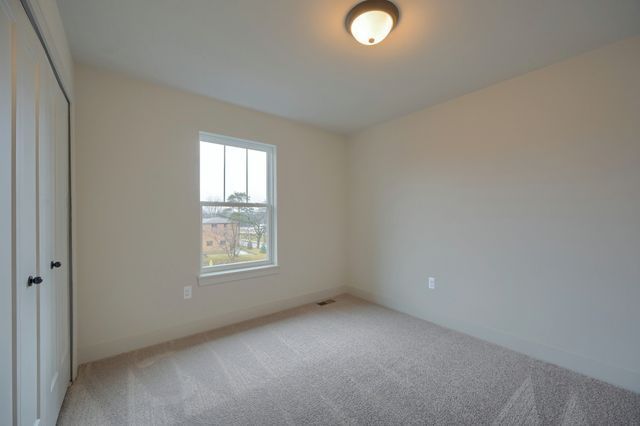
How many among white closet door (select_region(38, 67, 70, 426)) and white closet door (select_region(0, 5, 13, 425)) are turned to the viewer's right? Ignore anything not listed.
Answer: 2

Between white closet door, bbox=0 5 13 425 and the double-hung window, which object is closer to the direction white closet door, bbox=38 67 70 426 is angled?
the double-hung window

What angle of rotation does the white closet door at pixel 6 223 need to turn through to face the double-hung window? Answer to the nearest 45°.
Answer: approximately 45° to its left

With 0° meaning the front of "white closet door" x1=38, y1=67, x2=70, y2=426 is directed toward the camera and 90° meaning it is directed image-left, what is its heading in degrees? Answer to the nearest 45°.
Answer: approximately 270°

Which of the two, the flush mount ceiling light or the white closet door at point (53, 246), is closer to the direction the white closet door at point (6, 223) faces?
the flush mount ceiling light

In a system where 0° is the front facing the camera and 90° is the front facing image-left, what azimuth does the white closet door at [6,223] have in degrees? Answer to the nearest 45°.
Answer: approximately 270°

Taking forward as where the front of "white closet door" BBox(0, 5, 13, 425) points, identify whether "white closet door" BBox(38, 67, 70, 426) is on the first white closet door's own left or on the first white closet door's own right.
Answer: on the first white closet door's own left

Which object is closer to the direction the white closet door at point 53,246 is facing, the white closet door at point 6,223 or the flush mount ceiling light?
the flush mount ceiling light

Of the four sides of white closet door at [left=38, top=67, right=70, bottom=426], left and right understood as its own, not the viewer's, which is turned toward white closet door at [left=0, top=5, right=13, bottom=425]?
right
